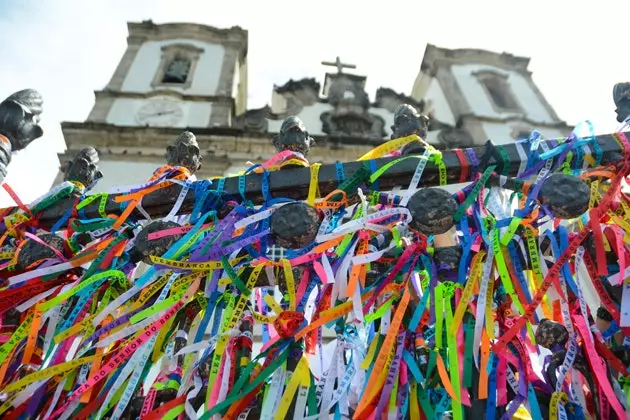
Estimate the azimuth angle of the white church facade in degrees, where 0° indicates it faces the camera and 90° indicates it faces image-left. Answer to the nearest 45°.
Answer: approximately 0°
